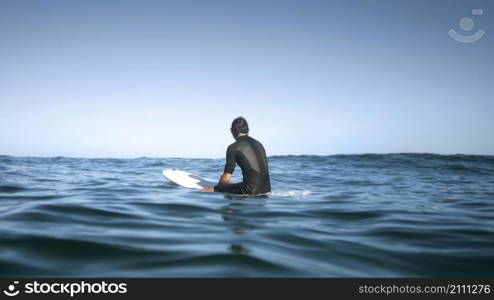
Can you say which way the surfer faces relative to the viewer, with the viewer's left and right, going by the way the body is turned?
facing away from the viewer and to the left of the viewer

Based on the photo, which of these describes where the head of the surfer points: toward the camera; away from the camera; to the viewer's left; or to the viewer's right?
away from the camera
